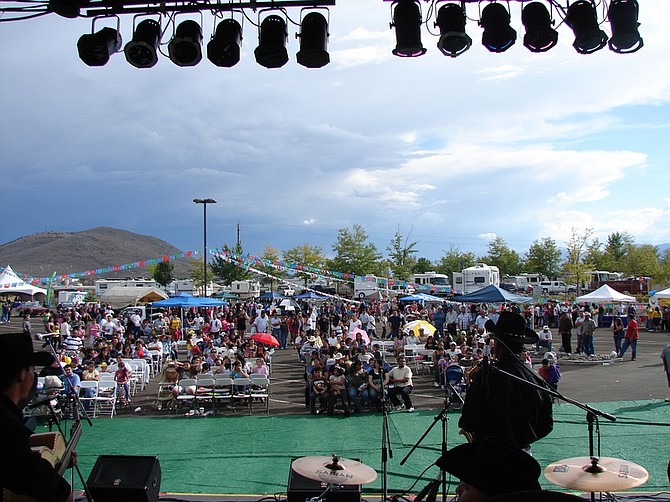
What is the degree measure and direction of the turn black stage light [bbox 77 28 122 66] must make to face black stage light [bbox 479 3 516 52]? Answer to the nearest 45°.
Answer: approximately 135° to its left

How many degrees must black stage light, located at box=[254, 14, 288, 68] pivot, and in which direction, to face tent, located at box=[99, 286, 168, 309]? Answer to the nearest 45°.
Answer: approximately 180°

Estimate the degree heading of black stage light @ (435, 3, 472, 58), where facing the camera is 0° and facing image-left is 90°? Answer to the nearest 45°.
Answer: approximately 0°

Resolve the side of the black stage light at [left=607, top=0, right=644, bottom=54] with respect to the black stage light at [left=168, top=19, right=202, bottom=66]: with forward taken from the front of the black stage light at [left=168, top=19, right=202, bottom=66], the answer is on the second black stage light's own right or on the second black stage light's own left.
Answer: on the second black stage light's own left

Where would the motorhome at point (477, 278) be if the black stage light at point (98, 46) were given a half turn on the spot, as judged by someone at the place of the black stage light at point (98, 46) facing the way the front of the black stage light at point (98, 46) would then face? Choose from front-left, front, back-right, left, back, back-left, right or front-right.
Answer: front

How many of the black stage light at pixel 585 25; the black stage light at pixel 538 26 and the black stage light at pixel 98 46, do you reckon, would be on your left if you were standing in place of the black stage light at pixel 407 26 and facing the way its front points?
2

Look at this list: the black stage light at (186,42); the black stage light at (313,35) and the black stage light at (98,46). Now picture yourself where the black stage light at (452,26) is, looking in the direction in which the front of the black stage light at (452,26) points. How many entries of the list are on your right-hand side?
3

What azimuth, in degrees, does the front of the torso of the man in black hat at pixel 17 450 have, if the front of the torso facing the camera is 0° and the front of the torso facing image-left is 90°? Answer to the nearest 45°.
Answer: approximately 225°

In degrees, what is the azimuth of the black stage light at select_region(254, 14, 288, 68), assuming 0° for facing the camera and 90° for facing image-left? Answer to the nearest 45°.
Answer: approximately 0°

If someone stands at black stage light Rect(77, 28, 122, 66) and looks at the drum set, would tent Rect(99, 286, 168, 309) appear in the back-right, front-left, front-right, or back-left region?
back-left
